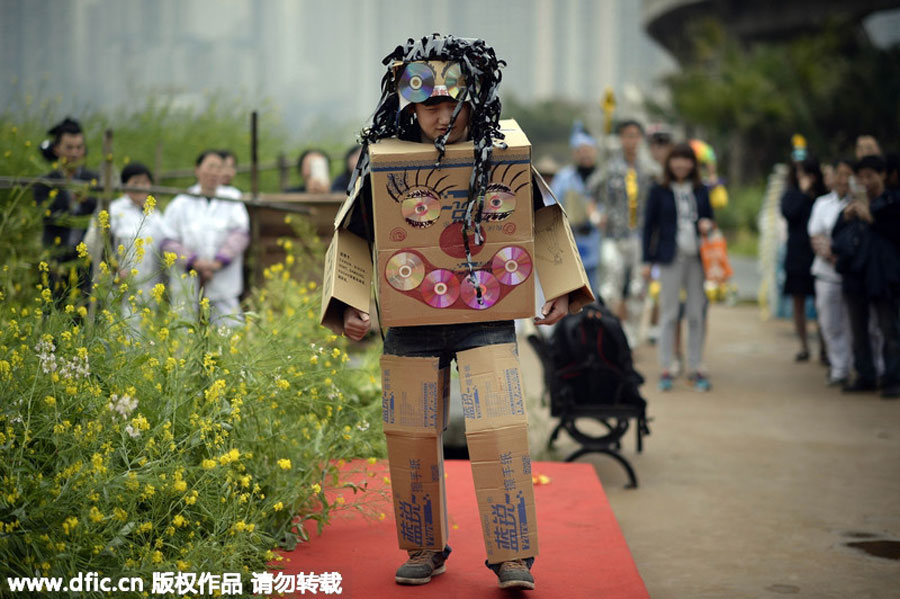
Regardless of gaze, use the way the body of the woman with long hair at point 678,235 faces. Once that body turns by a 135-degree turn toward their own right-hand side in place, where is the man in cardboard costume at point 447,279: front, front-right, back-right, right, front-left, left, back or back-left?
back-left

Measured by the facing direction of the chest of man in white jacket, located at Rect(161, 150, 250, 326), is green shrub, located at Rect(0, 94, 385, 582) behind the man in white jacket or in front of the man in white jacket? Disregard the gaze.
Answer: in front

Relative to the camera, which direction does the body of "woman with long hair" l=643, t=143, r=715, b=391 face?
toward the camera

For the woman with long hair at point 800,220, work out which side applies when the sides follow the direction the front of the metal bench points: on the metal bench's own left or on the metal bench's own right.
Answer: on the metal bench's own left

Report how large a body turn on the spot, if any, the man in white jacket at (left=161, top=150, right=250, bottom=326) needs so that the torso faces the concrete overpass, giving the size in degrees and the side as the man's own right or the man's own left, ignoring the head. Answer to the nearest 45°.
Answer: approximately 135° to the man's own left

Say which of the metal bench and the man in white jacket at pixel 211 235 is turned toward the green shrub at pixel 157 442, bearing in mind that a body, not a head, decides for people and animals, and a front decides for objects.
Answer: the man in white jacket

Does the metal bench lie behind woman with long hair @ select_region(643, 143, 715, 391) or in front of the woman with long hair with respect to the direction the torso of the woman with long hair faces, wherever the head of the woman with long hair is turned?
in front

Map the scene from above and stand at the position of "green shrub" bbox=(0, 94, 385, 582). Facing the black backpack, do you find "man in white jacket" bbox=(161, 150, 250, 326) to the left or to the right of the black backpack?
left

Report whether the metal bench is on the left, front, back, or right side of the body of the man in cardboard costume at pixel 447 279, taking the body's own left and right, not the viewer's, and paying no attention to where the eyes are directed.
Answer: back

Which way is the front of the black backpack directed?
toward the camera

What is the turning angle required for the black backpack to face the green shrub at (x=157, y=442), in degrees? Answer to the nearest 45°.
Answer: approximately 45° to its right

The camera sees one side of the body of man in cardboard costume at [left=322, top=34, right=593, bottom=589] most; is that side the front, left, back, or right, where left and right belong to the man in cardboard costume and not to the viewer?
front
